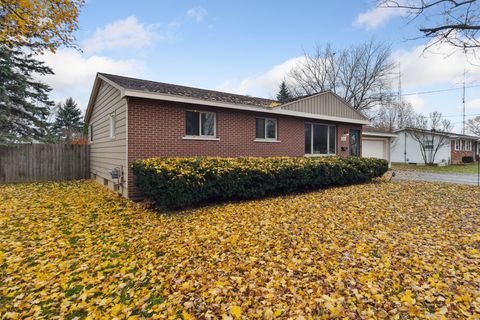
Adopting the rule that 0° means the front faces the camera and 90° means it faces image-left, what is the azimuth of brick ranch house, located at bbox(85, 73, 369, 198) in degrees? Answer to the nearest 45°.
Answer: approximately 315°

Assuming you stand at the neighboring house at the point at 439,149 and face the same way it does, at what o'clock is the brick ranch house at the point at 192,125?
The brick ranch house is roughly at 2 o'clock from the neighboring house.

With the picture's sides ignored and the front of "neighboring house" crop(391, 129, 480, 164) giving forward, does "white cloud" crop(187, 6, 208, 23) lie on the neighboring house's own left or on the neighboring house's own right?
on the neighboring house's own right

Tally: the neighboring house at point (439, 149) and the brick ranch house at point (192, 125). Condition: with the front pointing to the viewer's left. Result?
0

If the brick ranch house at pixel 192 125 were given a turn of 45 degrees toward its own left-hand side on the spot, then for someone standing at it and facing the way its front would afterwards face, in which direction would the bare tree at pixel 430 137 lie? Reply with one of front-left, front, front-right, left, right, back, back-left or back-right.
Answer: front-left

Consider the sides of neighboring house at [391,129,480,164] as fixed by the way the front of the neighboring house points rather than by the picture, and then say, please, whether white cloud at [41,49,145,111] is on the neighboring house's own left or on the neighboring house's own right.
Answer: on the neighboring house's own right

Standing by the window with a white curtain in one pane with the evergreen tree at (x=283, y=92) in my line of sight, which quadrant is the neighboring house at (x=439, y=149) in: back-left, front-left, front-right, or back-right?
front-right

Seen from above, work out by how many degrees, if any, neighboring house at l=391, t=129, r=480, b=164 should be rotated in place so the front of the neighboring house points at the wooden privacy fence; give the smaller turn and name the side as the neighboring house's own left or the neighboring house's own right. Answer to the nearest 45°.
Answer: approximately 90° to the neighboring house's own right

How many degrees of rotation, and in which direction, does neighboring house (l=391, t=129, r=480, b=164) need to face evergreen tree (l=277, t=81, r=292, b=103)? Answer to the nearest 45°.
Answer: approximately 135° to its right
